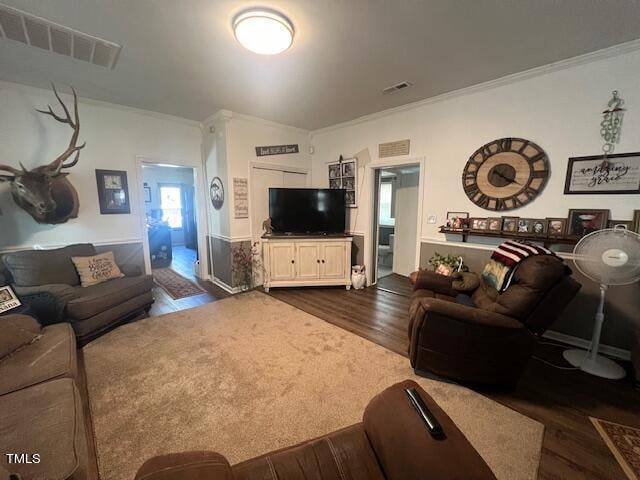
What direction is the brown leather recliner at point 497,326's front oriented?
to the viewer's left

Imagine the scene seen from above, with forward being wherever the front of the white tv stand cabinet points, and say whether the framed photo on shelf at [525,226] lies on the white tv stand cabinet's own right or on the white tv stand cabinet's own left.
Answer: on the white tv stand cabinet's own left

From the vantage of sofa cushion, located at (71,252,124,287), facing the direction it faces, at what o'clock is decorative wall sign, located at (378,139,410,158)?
The decorative wall sign is roughly at 10 o'clock from the sofa cushion.

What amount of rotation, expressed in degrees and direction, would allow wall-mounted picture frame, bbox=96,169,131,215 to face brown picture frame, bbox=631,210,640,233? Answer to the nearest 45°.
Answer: approximately 45° to its left

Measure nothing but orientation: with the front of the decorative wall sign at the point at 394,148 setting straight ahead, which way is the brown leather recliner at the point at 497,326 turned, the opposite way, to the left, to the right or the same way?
to the right

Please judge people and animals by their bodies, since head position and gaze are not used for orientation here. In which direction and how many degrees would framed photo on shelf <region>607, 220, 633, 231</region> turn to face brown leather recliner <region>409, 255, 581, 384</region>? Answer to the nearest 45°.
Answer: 0° — it already faces it

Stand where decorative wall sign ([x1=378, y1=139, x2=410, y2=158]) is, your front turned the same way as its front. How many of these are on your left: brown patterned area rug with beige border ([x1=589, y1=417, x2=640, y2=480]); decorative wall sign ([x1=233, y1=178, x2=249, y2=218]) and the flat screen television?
1

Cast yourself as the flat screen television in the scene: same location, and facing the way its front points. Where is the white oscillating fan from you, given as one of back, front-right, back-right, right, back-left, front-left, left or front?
front-left

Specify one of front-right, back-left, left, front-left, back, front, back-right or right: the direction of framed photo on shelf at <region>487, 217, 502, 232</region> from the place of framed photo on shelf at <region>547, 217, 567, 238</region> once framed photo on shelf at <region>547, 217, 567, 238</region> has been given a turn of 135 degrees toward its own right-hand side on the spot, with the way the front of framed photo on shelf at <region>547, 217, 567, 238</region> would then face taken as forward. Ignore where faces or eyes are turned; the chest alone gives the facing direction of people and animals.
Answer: front-left

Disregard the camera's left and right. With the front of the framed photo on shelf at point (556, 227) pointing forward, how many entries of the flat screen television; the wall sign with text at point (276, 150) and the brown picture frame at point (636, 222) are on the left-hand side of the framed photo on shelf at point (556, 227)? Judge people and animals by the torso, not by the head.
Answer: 1

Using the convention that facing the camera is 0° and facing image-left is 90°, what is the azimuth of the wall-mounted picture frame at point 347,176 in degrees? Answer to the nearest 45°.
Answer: approximately 45°

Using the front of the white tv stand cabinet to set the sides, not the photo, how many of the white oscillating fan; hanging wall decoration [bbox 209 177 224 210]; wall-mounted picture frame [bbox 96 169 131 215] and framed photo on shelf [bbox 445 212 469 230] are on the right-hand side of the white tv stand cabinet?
2
